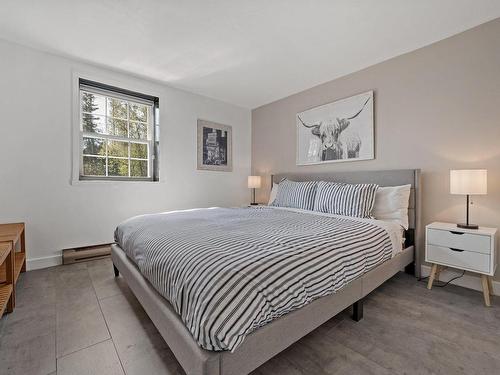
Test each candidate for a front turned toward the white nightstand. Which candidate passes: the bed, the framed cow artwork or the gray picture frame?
the gray picture frame

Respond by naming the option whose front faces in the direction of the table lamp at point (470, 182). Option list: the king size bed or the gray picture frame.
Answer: the gray picture frame

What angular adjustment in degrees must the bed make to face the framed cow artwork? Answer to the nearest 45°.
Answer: approximately 180°

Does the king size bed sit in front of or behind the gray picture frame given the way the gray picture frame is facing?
in front

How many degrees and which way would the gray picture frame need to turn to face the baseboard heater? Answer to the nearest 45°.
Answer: approximately 90° to its right

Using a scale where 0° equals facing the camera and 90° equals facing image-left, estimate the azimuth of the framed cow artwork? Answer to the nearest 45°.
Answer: approximately 45°

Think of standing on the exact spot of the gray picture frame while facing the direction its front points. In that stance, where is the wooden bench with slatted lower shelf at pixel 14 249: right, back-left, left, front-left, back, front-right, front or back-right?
right

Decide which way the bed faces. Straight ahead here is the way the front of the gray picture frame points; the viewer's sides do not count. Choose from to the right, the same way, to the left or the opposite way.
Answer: to the right

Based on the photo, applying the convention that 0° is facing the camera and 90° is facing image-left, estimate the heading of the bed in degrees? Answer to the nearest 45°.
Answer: approximately 45°

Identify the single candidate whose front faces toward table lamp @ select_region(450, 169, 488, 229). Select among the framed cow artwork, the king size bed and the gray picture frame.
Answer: the gray picture frame

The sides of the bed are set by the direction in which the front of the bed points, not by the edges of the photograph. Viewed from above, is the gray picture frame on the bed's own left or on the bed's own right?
on the bed's own right

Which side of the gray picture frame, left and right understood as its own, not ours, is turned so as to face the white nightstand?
front

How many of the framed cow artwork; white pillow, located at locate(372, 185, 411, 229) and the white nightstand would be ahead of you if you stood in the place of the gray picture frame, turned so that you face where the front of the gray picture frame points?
3

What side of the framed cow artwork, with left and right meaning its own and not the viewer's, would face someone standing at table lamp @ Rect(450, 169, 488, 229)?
left

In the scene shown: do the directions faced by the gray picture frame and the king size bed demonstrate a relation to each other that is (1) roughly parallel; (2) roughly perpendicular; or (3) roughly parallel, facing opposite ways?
roughly perpendicular

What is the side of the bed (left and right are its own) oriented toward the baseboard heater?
right

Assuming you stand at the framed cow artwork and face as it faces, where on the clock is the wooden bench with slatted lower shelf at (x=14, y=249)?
The wooden bench with slatted lower shelf is roughly at 12 o'clock from the framed cow artwork.

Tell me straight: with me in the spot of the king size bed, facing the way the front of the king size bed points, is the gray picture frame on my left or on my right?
on my right
